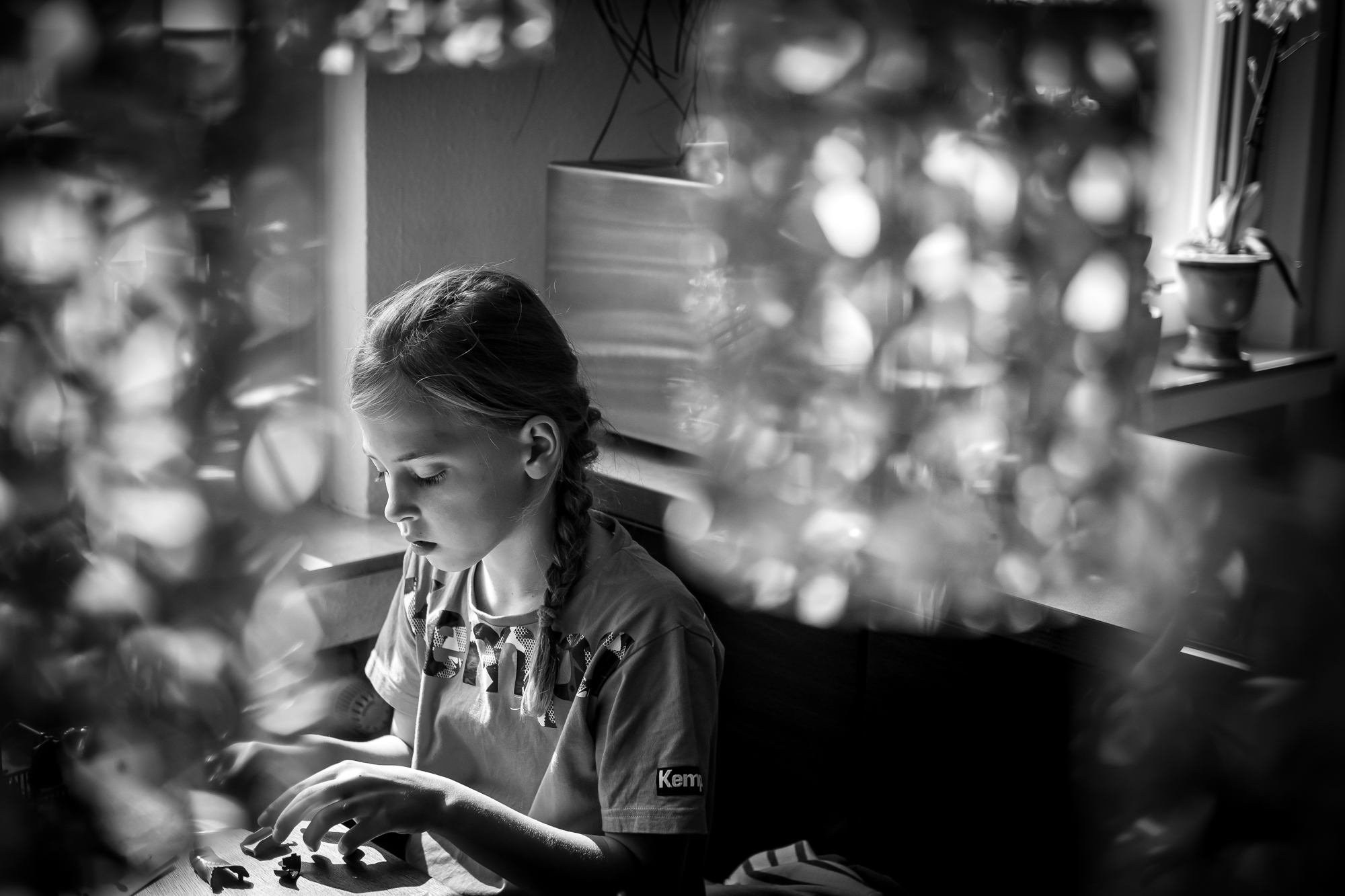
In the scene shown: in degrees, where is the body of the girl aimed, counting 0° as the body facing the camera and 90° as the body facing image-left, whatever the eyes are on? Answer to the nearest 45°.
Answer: approximately 45°

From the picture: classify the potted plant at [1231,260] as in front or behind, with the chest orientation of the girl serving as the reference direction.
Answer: behind
